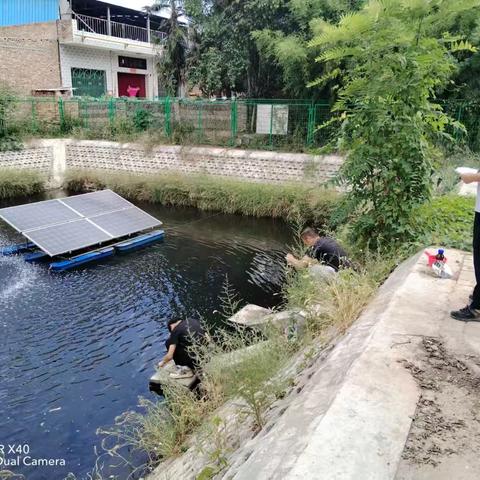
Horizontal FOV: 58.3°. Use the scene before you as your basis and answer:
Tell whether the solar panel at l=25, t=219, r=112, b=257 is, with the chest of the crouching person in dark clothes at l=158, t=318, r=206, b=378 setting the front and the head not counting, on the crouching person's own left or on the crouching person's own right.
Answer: on the crouching person's own right

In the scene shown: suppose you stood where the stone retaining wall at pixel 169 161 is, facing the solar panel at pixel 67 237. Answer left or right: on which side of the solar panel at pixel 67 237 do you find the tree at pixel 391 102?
left

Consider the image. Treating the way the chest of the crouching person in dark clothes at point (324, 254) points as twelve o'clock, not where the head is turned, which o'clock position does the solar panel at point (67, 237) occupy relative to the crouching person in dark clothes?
The solar panel is roughly at 1 o'clock from the crouching person in dark clothes.

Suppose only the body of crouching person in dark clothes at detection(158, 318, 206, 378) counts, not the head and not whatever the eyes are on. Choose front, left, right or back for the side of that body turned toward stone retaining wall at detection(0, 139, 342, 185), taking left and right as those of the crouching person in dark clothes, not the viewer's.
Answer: right

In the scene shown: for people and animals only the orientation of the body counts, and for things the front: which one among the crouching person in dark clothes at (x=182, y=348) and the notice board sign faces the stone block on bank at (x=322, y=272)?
the notice board sign

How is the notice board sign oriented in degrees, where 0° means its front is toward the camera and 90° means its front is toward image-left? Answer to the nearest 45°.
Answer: approximately 0°

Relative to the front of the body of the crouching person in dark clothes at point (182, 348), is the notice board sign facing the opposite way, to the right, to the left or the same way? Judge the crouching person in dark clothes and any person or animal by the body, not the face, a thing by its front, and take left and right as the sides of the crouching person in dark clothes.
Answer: to the left

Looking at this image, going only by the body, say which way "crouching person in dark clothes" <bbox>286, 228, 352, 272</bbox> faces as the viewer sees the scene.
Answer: to the viewer's left

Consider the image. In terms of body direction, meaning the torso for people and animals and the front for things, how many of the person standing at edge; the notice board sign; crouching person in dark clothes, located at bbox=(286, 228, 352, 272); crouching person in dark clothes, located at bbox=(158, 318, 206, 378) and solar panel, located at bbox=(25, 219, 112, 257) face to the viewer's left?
3

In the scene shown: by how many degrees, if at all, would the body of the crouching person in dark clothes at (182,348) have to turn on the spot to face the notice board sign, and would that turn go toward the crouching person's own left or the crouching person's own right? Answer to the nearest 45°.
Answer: approximately 90° to the crouching person's own right

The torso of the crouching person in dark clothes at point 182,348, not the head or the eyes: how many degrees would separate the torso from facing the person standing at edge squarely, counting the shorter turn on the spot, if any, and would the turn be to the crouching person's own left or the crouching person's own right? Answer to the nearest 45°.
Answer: approximately 135° to the crouching person's own left

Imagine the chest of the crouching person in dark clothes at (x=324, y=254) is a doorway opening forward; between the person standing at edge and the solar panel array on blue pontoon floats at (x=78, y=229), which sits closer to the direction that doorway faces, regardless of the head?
the solar panel array on blue pontoon floats

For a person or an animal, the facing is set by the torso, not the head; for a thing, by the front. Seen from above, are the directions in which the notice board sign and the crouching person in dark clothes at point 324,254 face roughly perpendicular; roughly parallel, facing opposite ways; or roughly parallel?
roughly perpendicular
